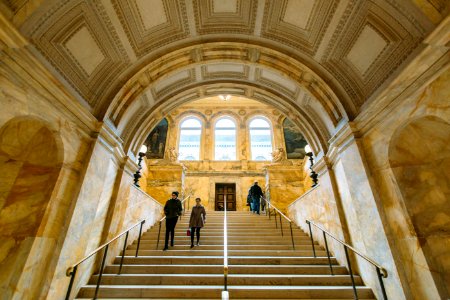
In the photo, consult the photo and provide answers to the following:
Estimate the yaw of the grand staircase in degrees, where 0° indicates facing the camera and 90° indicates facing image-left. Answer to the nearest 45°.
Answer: approximately 0°

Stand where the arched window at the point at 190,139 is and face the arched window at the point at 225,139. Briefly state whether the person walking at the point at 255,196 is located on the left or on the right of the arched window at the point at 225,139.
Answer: right

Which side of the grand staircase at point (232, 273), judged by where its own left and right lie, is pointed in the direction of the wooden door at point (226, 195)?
back

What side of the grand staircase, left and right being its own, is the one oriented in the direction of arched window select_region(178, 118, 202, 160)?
back

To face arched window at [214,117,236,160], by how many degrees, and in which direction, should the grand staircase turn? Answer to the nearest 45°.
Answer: approximately 180°

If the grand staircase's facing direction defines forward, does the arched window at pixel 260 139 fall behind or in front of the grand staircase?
behind
